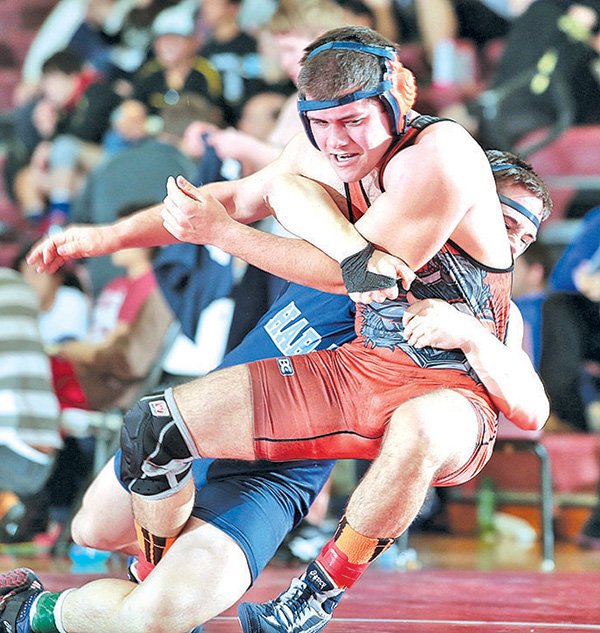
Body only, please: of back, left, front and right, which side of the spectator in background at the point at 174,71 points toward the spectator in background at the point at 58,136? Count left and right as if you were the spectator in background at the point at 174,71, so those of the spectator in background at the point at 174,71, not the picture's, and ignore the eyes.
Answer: right

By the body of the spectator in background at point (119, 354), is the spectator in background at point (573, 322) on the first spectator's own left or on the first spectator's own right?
on the first spectator's own left

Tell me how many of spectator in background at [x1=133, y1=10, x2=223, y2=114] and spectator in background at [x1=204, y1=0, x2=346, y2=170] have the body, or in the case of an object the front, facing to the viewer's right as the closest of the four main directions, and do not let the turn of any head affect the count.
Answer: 0

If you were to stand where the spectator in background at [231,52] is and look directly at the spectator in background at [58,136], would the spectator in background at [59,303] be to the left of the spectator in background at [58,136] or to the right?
left

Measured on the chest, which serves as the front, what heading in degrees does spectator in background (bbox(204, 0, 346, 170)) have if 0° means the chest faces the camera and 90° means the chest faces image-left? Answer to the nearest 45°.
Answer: approximately 45°

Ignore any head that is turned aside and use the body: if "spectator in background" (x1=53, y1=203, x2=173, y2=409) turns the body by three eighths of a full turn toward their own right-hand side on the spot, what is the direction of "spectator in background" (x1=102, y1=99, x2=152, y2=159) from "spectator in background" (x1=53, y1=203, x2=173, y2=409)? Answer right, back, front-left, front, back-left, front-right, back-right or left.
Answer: front

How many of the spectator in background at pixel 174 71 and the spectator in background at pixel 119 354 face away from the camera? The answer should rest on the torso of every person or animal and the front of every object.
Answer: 0

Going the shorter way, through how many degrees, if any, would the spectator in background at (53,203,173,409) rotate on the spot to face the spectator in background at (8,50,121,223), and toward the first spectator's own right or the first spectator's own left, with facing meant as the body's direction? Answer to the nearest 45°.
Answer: approximately 135° to the first spectator's own right
